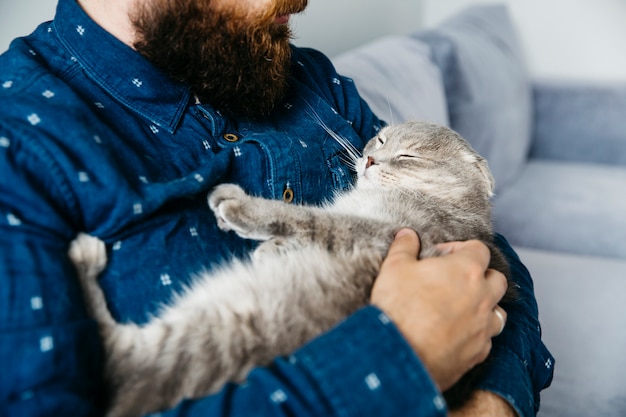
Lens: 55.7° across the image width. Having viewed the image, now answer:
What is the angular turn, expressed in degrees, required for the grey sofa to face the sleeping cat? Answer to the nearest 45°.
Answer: approximately 45° to its right

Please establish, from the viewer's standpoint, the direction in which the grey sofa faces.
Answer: facing the viewer

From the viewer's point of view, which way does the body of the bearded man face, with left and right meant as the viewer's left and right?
facing the viewer and to the right of the viewer
